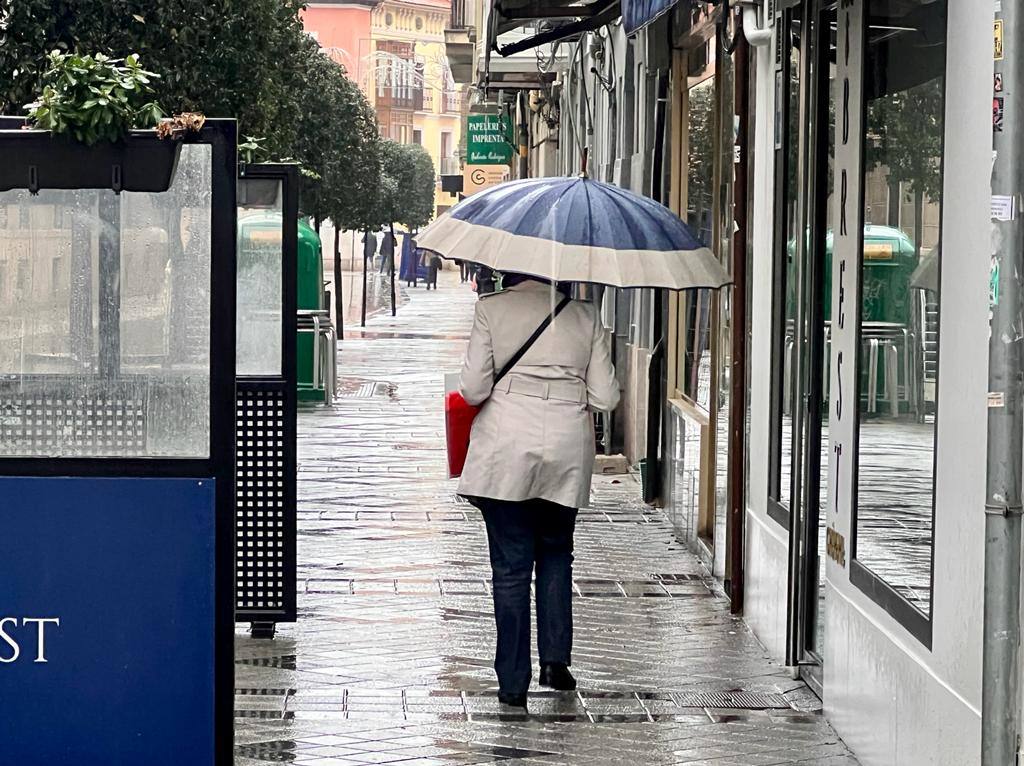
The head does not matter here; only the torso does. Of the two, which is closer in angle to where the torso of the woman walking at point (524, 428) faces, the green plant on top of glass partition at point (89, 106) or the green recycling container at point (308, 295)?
the green recycling container

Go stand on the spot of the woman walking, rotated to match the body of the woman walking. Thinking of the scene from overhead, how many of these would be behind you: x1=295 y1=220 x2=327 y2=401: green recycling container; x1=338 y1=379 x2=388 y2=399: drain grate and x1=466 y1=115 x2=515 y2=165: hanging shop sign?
0

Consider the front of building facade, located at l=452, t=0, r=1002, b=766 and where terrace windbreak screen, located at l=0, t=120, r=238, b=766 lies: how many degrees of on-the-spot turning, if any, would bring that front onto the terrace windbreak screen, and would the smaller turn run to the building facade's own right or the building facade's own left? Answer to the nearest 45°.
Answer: approximately 45° to the building facade's own left

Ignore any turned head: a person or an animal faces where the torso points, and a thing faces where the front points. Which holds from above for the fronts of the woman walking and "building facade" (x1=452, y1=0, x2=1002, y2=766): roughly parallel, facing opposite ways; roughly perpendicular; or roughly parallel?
roughly perpendicular

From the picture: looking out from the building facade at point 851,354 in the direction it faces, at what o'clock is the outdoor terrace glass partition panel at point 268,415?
The outdoor terrace glass partition panel is roughly at 1 o'clock from the building facade.

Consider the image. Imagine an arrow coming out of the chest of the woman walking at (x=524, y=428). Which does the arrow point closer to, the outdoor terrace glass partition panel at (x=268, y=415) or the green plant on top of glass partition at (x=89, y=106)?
the outdoor terrace glass partition panel

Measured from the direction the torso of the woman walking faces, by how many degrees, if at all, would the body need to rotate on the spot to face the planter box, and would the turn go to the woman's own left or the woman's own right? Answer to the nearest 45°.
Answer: approximately 135° to the woman's own left

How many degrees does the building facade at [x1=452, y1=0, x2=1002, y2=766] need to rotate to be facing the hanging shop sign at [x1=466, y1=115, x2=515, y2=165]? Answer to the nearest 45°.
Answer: approximately 90° to its right

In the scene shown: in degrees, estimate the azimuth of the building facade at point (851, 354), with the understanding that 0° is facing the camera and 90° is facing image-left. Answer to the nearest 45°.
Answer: approximately 90°

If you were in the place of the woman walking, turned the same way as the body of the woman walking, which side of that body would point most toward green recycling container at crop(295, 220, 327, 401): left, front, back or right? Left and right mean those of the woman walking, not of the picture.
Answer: front

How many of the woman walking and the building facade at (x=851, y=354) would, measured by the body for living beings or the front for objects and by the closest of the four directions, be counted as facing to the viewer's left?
1

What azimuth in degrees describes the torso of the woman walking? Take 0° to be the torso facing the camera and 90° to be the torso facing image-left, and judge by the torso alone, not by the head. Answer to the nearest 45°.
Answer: approximately 180°

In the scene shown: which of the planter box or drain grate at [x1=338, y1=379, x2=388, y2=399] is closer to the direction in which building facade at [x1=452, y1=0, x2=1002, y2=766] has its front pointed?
the planter box

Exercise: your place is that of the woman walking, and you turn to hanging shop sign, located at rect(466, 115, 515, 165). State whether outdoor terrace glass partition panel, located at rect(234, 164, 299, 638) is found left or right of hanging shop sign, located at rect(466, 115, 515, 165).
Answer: left

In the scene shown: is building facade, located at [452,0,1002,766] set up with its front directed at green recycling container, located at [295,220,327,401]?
no
